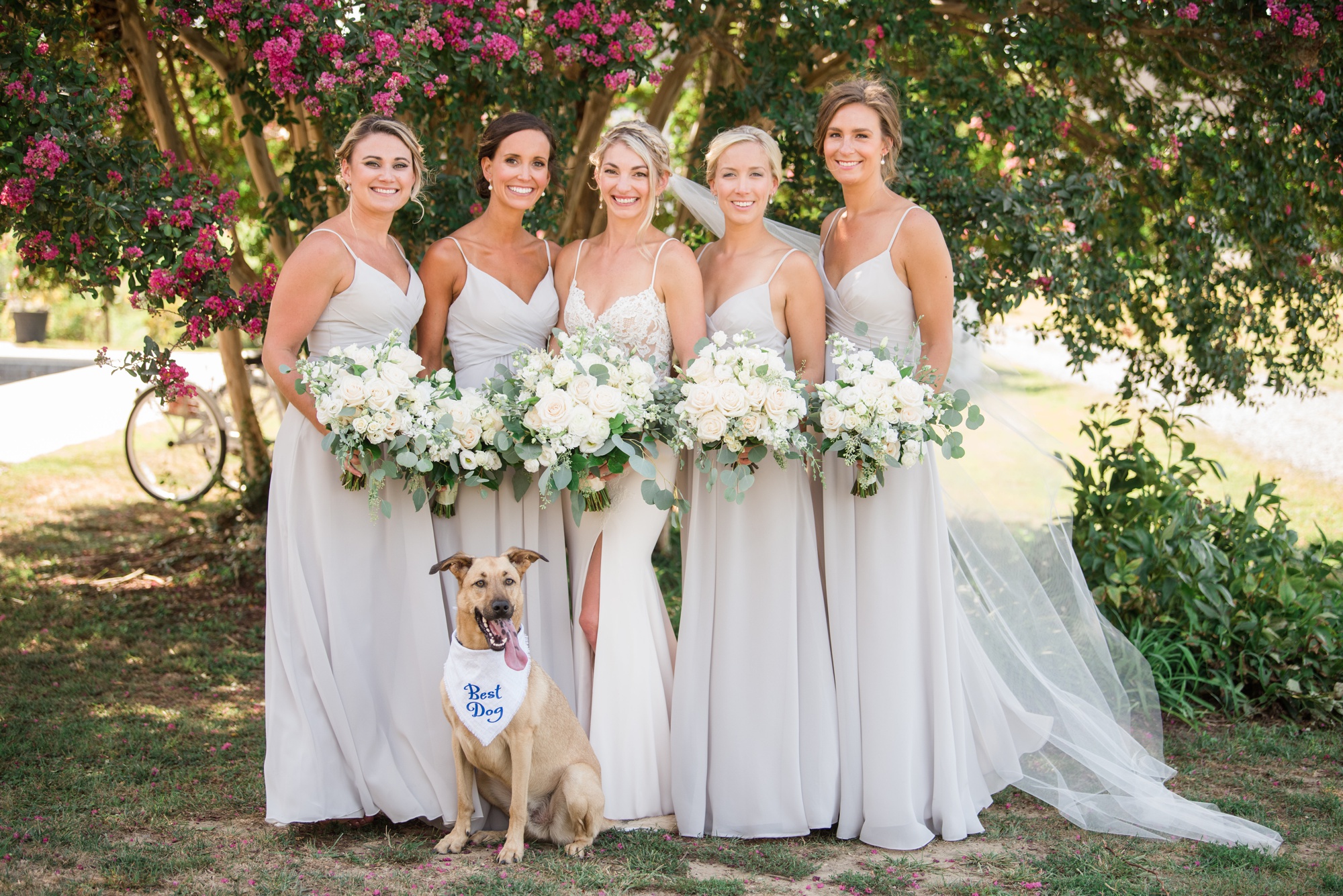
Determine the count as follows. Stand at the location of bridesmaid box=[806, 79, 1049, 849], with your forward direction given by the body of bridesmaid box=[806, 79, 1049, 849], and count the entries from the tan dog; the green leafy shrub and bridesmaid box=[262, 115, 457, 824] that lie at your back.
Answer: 1

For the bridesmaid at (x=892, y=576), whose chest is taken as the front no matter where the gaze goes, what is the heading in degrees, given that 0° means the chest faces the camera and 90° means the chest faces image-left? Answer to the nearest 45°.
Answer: approximately 45°

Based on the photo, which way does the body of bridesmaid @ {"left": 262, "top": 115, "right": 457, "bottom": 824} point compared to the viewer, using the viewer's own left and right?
facing the viewer and to the right of the viewer

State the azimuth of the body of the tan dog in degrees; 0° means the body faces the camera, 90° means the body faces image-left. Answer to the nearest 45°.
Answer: approximately 45°

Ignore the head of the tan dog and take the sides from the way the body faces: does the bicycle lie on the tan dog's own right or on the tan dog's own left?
on the tan dog's own right

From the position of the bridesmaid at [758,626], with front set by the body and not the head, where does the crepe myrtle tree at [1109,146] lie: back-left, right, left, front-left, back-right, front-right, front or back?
back

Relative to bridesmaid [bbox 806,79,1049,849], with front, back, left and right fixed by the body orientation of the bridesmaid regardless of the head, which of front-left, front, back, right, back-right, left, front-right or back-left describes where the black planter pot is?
right

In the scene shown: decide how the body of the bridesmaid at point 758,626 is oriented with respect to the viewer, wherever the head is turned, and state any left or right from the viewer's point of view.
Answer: facing the viewer and to the left of the viewer

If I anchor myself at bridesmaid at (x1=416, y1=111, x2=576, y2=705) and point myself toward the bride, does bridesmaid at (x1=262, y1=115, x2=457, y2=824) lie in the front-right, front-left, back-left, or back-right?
back-right
